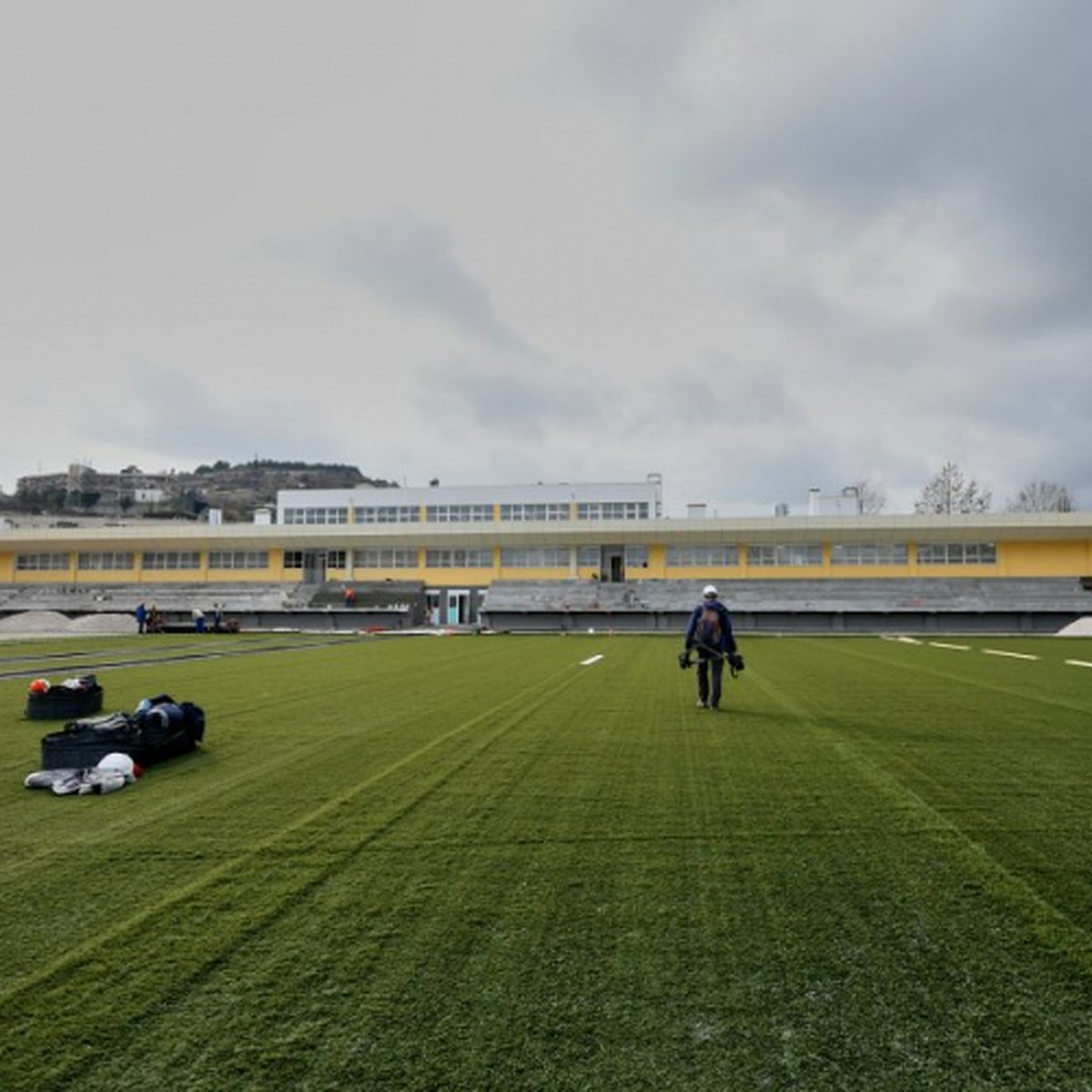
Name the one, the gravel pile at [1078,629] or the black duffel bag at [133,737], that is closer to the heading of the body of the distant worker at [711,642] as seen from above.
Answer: the gravel pile

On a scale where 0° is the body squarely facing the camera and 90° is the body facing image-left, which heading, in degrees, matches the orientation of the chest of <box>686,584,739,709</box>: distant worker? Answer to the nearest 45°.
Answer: approximately 180°

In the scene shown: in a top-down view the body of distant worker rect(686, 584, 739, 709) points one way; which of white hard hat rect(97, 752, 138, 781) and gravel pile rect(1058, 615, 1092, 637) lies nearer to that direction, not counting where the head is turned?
the gravel pile

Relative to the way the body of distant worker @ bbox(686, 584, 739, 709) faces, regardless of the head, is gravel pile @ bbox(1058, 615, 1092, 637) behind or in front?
in front

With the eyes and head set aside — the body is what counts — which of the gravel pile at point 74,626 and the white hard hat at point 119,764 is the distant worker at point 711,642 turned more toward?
the gravel pile

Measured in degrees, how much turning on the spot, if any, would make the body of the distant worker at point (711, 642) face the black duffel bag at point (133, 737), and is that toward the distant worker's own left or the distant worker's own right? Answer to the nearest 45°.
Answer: approximately 135° to the distant worker's own left

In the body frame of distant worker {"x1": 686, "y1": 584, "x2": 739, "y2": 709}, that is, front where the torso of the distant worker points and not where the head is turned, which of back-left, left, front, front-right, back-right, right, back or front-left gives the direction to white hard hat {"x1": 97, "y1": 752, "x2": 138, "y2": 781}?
back-left
